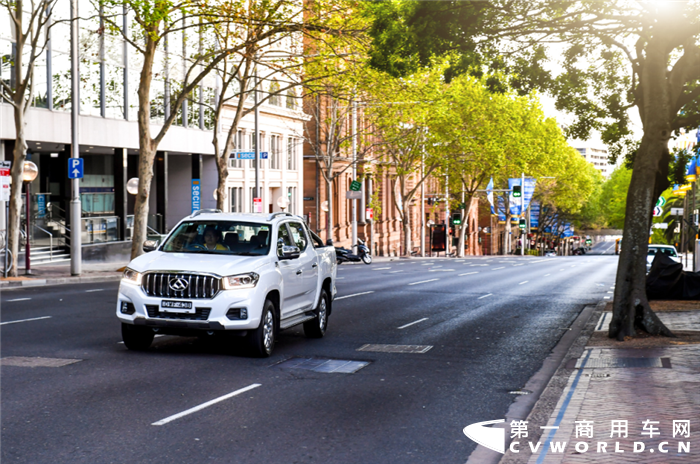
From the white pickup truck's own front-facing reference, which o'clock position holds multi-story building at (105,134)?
The multi-story building is roughly at 4 o'clock from the white pickup truck.

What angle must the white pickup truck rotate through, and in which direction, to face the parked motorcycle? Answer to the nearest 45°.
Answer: approximately 135° to its right

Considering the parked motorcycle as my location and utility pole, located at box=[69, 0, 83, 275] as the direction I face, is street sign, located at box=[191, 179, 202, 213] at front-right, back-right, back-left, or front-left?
front-right

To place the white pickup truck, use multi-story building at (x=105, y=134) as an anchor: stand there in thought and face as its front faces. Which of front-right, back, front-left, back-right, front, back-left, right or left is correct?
front-right

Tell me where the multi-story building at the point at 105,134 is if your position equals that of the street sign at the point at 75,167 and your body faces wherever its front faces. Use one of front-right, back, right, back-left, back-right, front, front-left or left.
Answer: back

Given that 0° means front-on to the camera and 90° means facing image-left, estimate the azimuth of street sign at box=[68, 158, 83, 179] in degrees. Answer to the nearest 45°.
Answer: approximately 0°

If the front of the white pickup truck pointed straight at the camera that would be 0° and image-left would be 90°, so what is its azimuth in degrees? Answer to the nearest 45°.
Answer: approximately 45°

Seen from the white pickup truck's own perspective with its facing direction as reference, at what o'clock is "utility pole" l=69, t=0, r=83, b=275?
The utility pole is roughly at 4 o'clock from the white pickup truck.

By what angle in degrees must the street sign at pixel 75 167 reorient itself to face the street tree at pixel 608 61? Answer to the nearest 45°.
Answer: approximately 45° to its left

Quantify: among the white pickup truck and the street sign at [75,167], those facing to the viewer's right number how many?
0

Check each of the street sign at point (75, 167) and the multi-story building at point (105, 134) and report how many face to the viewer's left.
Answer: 0

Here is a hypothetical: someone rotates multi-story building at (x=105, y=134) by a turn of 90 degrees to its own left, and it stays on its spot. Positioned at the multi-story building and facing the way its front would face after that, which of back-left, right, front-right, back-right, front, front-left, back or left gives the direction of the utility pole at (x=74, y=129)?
back-right

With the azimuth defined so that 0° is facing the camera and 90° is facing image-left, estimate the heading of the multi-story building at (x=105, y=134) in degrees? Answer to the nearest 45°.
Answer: approximately 315°

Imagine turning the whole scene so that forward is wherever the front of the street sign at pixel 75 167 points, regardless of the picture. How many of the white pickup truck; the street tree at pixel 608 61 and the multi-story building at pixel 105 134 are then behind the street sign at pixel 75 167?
1

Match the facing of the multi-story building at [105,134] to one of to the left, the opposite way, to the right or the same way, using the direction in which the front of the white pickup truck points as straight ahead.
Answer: to the left

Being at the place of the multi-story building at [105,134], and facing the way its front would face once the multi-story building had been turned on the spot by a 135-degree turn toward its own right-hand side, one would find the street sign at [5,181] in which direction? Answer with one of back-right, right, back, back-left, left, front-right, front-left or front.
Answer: left
